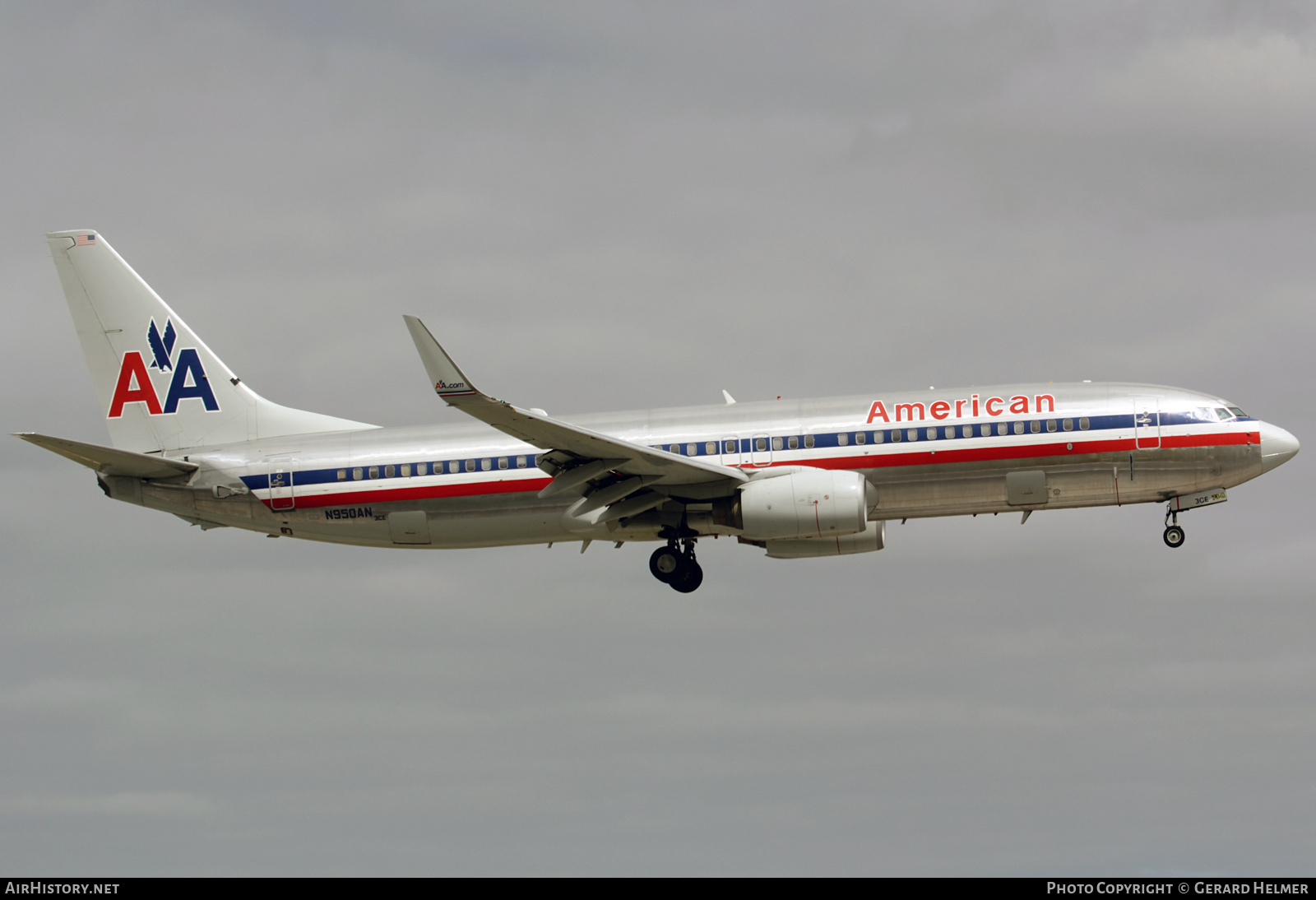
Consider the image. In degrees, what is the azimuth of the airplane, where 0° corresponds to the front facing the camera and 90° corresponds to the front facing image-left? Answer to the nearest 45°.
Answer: approximately 270°
